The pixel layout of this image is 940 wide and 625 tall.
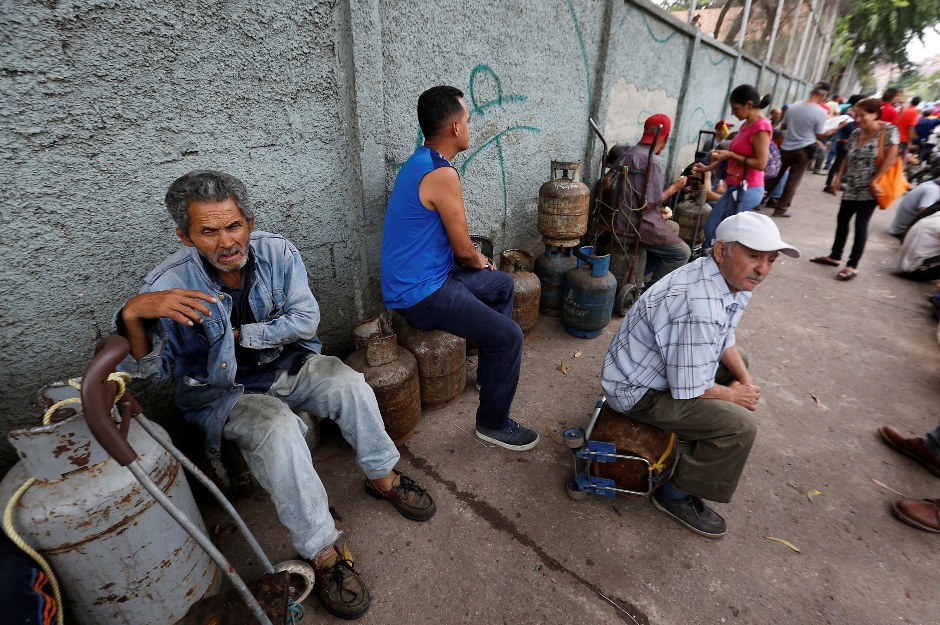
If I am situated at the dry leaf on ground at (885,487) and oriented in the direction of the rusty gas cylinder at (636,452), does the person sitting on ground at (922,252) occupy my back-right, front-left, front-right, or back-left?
back-right

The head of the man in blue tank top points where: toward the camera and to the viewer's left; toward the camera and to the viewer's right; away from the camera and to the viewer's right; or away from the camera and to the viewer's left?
away from the camera and to the viewer's right

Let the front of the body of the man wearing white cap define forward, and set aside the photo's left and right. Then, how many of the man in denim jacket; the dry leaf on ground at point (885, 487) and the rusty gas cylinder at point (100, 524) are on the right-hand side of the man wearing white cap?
2

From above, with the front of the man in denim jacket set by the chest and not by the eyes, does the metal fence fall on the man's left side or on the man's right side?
on the man's left side

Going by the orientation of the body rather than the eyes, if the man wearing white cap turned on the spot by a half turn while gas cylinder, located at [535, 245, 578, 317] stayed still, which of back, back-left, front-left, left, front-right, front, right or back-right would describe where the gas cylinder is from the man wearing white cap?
front

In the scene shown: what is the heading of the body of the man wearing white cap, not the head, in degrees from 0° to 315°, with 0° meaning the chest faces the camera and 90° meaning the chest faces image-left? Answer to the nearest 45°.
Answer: approximately 315°
